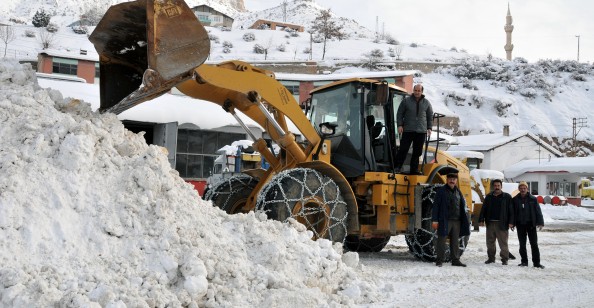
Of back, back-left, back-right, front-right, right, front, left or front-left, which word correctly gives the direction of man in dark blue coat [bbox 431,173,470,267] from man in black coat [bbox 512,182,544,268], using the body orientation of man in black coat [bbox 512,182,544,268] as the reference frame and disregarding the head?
front-right

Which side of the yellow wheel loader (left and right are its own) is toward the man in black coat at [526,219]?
back

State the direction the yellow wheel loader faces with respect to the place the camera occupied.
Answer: facing the viewer and to the left of the viewer

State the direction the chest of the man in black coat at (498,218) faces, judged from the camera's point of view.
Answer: toward the camera

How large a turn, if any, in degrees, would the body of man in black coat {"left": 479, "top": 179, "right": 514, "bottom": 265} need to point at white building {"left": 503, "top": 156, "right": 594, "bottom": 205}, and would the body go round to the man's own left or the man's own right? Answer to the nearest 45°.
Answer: approximately 180°

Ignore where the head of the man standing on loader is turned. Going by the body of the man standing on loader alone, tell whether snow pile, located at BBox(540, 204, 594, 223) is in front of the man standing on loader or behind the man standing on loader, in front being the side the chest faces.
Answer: behind

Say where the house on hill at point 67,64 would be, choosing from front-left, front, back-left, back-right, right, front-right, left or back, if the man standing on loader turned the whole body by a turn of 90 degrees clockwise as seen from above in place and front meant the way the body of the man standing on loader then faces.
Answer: front-right

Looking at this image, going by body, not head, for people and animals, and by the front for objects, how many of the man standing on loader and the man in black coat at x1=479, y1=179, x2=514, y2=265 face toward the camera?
2

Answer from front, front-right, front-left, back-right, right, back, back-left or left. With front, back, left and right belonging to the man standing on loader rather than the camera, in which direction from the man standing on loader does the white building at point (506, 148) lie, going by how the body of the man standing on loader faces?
back

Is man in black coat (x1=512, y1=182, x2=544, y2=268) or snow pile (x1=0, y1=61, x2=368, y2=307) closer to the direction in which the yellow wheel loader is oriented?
the snow pile

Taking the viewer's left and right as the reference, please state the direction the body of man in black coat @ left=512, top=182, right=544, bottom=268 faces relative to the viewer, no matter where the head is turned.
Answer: facing the viewer

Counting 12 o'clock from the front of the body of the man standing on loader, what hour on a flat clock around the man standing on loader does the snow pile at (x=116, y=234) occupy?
The snow pile is roughly at 1 o'clock from the man standing on loader.

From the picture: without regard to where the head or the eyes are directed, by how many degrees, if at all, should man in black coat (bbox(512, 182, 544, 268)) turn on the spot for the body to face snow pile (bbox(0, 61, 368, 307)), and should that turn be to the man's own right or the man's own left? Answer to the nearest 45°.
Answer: approximately 45° to the man's own right
